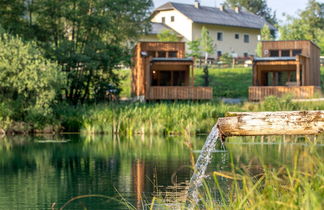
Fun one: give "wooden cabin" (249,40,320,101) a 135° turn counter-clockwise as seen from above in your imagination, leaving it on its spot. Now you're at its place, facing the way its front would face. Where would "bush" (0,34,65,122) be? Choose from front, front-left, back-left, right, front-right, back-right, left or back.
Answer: back

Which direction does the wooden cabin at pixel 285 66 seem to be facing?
toward the camera

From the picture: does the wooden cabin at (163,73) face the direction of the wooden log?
yes

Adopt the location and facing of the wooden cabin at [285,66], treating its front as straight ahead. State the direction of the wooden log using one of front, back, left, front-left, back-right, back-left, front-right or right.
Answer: front

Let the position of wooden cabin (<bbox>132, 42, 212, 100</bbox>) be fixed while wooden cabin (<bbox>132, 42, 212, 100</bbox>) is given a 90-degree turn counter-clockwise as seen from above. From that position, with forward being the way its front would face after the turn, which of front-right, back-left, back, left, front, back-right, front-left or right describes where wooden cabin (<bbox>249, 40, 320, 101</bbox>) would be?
front

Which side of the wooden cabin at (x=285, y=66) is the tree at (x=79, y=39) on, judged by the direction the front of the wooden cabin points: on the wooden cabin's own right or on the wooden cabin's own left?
on the wooden cabin's own right

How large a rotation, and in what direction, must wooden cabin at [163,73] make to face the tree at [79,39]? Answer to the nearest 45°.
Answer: approximately 45° to its right

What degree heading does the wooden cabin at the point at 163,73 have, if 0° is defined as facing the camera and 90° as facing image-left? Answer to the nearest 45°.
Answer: approximately 0°

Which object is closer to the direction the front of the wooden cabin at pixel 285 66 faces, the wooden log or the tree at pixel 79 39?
the wooden log

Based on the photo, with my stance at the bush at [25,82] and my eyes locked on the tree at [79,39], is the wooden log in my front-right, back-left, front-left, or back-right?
back-right
